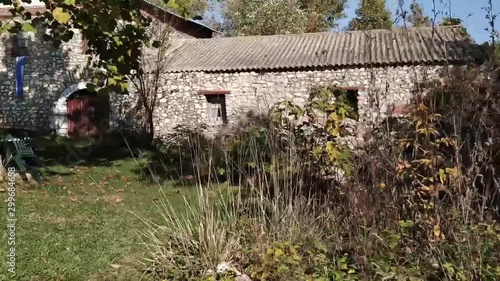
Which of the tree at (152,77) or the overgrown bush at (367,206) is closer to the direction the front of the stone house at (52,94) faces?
the overgrown bush

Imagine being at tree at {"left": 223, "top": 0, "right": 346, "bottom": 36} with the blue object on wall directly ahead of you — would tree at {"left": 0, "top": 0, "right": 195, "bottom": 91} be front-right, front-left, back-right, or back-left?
front-left

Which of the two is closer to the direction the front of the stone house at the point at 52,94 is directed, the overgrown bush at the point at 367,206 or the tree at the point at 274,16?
the overgrown bush

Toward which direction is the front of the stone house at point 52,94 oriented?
toward the camera

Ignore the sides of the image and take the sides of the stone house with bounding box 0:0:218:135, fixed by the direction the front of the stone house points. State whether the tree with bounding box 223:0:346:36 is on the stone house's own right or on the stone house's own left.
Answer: on the stone house's own left

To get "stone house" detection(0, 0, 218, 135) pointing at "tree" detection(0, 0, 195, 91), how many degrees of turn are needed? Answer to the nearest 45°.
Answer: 0° — it already faces it

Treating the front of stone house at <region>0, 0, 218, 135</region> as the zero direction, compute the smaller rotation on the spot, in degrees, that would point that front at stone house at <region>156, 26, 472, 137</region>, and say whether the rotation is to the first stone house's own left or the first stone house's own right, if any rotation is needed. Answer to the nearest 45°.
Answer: approximately 45° to the first stone house's own left

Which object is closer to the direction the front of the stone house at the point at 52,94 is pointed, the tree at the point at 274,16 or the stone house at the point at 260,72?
the stone house
